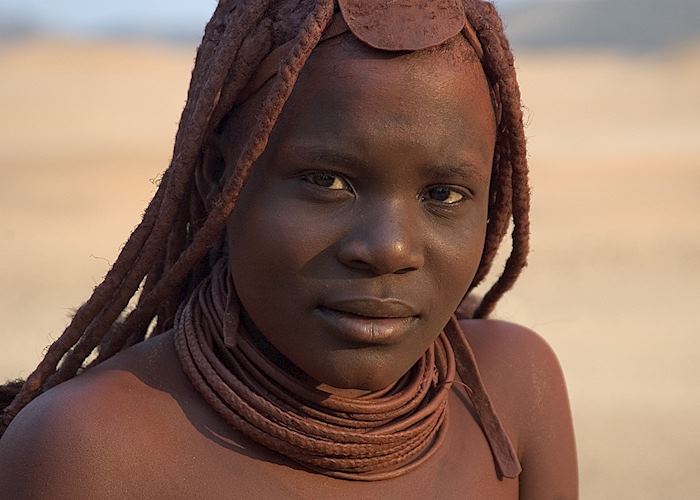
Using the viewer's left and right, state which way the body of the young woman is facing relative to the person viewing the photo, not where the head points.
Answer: facing the viewer and to the right of the viewer
